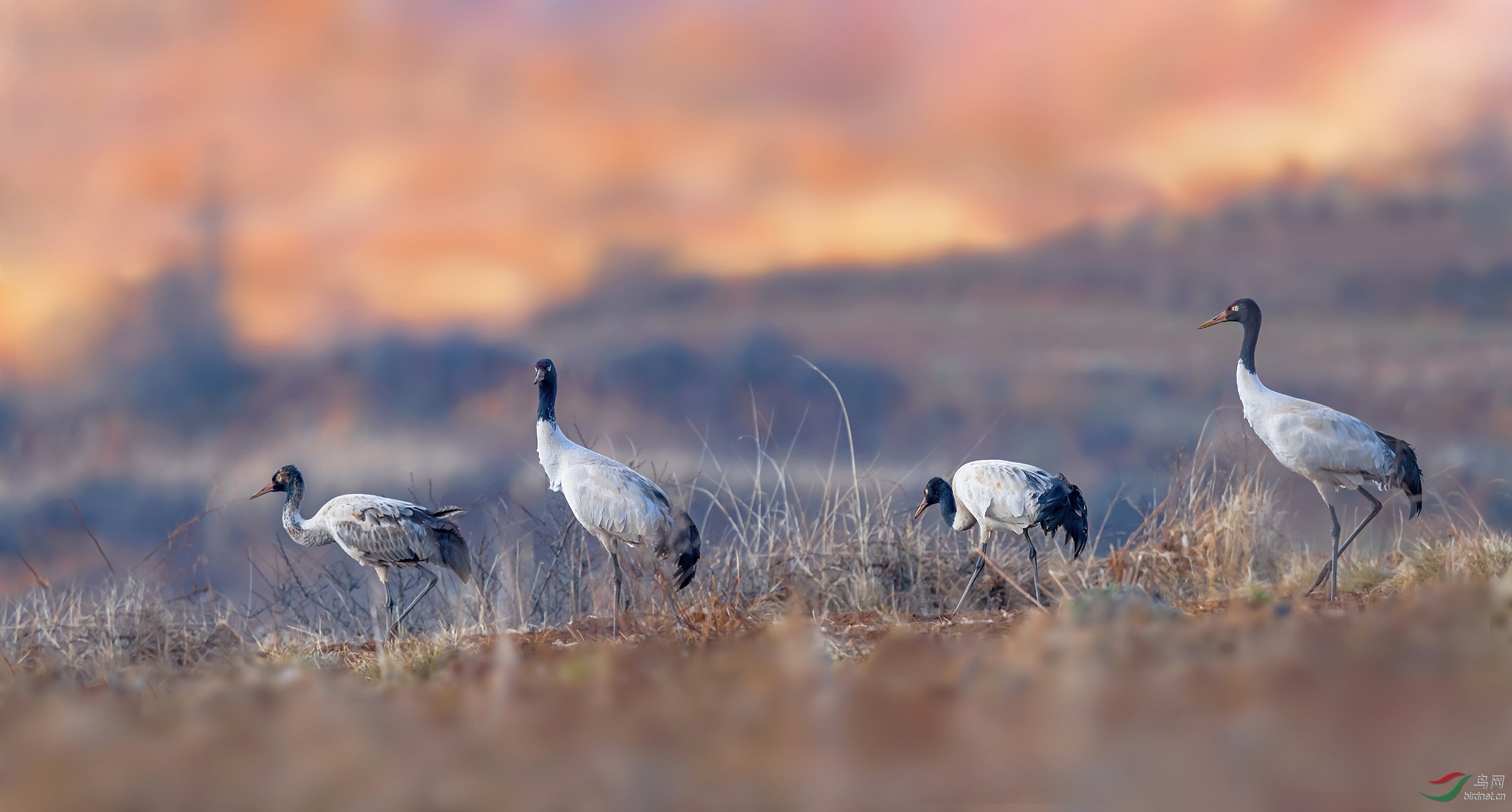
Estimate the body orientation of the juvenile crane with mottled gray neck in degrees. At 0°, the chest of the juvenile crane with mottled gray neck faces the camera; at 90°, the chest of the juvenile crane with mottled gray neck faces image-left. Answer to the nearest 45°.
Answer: approximately 90°
